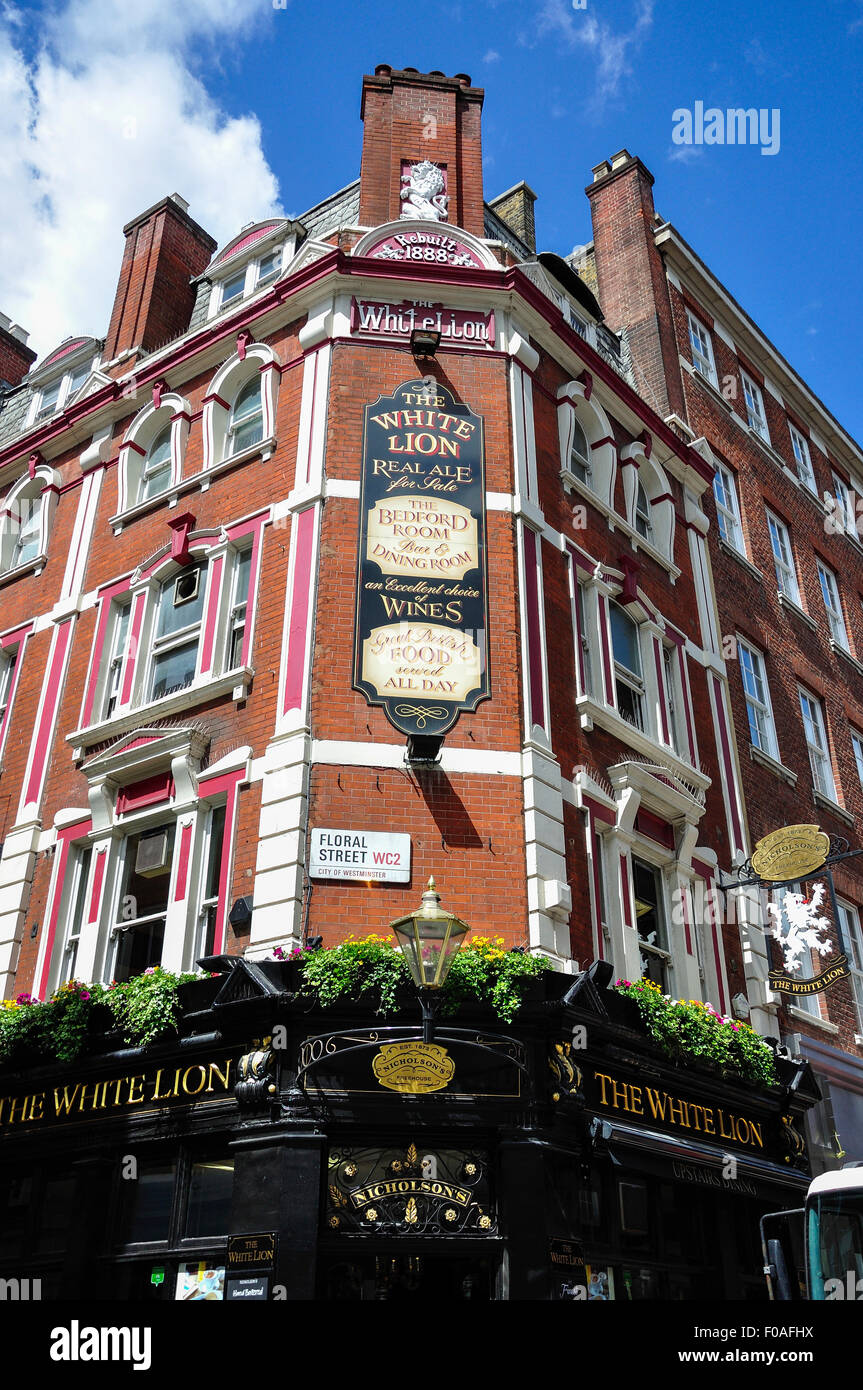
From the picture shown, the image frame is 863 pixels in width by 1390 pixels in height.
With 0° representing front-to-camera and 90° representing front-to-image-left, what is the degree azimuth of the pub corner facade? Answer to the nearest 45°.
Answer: approximately 0°

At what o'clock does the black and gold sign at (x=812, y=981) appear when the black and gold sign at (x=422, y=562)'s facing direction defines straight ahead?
the black and gold sign at (x=812, y=981) is roughly at 8 o'clock from the black and gold sign at (x=422, y=562).

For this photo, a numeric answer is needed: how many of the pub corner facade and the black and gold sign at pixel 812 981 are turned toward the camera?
2

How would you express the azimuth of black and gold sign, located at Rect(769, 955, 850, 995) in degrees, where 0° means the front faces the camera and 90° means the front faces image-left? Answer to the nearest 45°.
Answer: approximately 0°

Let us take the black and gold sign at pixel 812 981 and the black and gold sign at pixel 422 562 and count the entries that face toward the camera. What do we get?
2

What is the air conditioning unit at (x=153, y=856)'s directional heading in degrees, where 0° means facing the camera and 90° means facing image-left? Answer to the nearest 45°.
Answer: approximately 45°

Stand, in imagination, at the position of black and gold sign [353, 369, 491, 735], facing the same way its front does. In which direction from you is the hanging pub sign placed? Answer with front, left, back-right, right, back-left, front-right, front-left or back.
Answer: back-left
